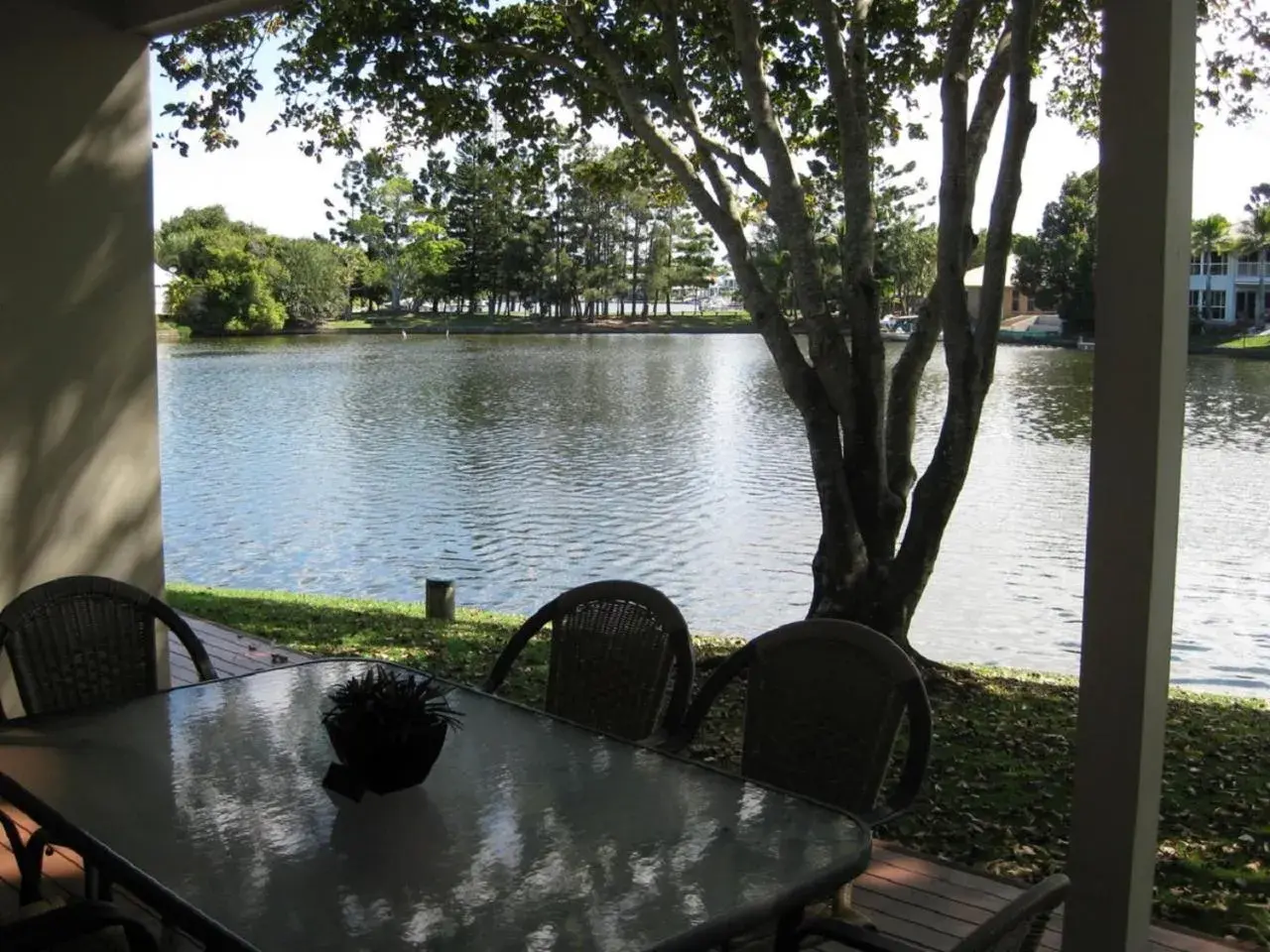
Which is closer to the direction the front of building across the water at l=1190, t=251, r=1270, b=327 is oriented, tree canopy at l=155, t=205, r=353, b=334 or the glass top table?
the glass top table

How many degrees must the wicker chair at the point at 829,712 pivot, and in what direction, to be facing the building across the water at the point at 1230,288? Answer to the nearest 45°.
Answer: approximately 135° to its right

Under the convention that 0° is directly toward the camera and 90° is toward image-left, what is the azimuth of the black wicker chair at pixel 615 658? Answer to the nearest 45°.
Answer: approximately 45°

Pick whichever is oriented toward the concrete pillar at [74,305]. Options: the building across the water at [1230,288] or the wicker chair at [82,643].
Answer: the building across the water

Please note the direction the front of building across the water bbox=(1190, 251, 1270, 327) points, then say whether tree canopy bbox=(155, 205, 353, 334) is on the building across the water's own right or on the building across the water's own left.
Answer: on the building across the water's own right

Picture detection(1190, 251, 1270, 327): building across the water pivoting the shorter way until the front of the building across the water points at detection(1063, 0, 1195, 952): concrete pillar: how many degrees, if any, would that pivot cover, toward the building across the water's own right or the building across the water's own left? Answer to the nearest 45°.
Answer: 0° — it already faces it

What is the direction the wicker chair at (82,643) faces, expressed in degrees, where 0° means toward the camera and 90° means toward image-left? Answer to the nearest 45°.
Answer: approximately 315°

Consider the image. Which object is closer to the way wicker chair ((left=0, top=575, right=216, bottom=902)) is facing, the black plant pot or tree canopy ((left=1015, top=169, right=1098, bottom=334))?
the black plant pot

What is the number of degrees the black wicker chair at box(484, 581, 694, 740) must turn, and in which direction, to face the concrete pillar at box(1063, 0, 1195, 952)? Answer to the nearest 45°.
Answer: approximately 90° to its left

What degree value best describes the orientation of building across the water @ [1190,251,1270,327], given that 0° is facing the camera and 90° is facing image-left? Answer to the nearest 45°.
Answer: approximately 0°

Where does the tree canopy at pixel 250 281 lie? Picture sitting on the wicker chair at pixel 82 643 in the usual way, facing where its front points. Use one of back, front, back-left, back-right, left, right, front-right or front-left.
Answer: back-left
